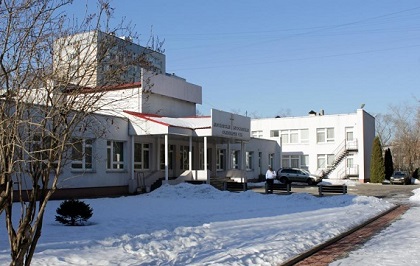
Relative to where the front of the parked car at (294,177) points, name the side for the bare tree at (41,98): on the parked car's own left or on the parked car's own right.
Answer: on the parked car's own right

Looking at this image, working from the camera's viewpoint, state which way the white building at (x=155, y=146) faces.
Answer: facing the viewer and to the right of the viewer

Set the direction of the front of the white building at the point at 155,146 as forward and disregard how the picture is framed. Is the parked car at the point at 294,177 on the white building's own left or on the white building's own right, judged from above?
on the white building's own left

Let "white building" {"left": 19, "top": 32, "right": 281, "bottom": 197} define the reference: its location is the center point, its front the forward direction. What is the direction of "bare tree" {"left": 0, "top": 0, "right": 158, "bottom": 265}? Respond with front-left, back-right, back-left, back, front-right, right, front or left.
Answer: front-right

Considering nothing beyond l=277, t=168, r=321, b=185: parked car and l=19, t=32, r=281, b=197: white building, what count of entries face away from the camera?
0

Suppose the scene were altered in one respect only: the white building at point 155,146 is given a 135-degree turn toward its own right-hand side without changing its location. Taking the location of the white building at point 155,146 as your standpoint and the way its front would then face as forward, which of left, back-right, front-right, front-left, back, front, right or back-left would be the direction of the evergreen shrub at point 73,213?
left
